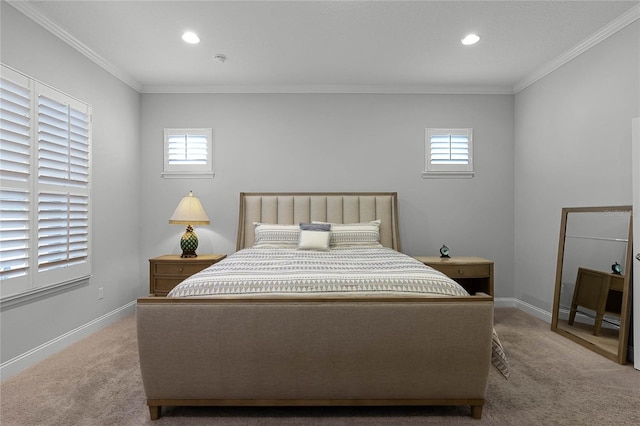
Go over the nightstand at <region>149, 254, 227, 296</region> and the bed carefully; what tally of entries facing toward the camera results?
2

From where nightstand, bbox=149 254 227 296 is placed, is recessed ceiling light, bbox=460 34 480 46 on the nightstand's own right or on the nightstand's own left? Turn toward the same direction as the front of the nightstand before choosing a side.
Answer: on the nightstand's own left

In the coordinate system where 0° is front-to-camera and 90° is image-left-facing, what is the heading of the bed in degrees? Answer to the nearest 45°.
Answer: approximately 0°

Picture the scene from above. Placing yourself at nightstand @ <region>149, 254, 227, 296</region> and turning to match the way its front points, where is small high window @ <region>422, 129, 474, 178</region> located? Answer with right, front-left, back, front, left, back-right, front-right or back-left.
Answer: left

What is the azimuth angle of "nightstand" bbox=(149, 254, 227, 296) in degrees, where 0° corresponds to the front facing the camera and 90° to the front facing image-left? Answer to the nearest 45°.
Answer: approximately 0°

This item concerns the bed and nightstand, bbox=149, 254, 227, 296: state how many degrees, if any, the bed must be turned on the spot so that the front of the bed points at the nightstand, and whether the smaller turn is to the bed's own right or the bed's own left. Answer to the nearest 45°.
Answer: approximately 135° to the bed's own right

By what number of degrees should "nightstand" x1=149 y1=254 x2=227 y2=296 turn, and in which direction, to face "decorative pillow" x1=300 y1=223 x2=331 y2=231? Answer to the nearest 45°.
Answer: approximately 45° to its left

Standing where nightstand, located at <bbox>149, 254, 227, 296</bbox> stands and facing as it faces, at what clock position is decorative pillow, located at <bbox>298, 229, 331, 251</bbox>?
The decorative pillow is roughly at 10 o'clock from the nightstand.

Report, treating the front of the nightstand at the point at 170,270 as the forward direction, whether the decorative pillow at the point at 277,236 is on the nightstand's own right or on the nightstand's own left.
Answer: on the nightstand's own left

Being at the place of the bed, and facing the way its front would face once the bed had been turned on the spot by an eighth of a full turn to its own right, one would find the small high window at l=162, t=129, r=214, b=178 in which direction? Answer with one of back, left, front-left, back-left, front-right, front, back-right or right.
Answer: right

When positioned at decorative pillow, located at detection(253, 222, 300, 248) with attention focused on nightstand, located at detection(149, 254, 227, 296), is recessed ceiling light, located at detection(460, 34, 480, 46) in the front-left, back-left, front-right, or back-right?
back-left
